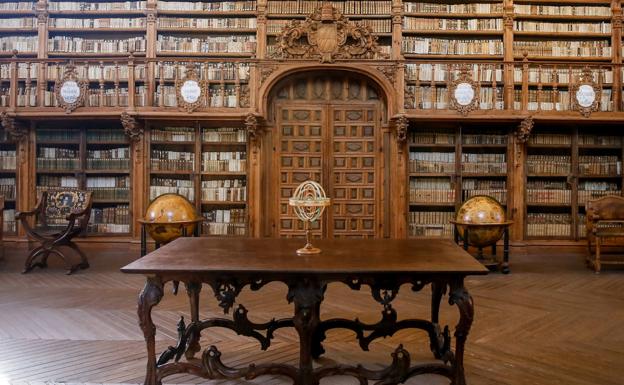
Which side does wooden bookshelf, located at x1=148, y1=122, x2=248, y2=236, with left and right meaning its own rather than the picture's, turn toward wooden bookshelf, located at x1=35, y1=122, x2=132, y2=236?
right

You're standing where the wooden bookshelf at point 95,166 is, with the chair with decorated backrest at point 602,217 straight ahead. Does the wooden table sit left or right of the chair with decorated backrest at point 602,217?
right

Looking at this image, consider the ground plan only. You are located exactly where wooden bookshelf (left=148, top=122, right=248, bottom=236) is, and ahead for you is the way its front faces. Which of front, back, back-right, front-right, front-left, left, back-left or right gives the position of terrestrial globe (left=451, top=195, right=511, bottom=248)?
front-left

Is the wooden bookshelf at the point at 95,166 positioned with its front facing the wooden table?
yes

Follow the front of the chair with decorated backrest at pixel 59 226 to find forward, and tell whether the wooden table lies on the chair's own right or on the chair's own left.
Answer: on the chair's own left

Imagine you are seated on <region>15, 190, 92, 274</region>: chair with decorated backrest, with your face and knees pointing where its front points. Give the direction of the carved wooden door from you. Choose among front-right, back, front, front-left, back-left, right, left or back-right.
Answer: back-left

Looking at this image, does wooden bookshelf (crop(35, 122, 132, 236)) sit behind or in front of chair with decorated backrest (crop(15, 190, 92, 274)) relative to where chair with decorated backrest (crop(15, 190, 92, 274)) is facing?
behind

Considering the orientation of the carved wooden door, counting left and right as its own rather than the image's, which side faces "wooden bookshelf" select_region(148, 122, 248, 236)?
right

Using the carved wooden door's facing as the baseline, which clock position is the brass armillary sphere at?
The brass armillary sphere is roughly at 12 o'clock from the carved wooden door.

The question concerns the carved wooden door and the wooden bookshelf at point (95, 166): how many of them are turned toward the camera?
2

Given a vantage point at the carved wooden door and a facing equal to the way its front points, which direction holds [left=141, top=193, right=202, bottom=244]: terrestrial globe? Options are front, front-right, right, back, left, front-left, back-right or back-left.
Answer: front-right

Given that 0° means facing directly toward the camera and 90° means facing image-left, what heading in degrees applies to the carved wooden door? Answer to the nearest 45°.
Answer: approximately 0°
